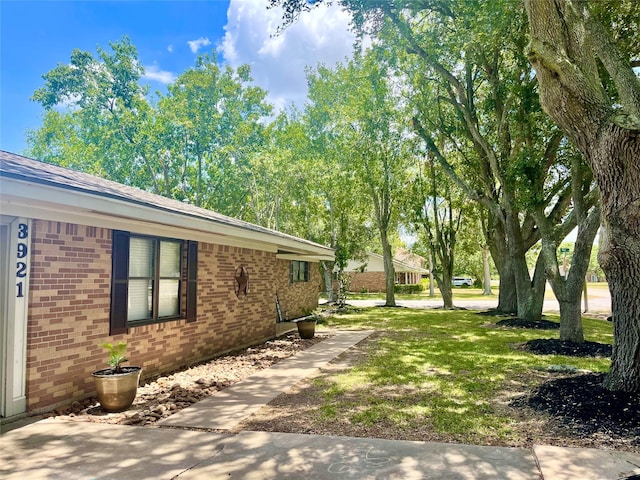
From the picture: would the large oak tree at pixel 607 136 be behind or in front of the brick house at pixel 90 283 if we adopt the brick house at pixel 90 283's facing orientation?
in front

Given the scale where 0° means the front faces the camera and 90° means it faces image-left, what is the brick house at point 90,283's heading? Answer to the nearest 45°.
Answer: approximately 315°

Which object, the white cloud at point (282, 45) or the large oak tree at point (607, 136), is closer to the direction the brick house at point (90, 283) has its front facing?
the large oak tree

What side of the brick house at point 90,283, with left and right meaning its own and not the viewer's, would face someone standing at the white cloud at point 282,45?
left
